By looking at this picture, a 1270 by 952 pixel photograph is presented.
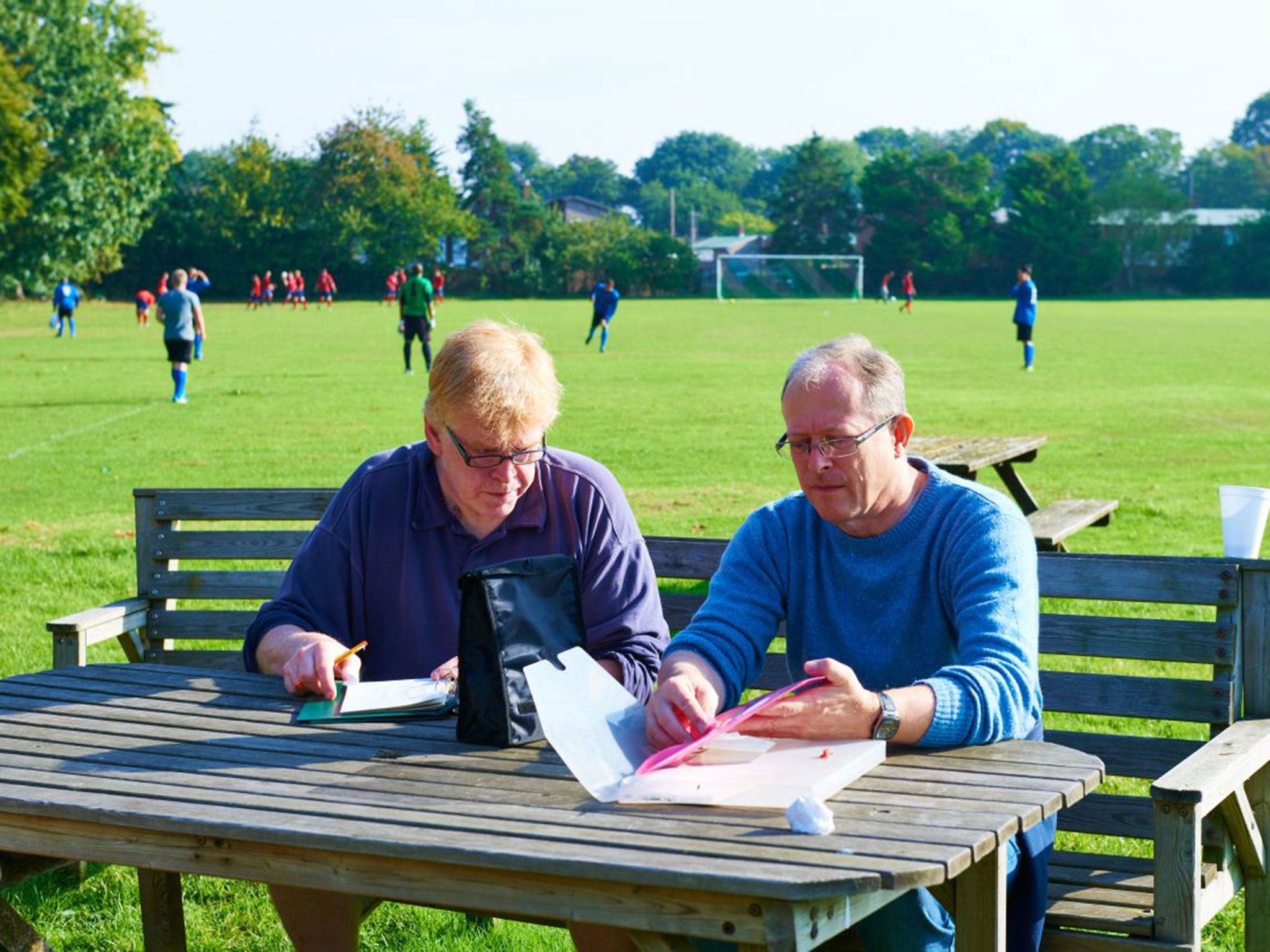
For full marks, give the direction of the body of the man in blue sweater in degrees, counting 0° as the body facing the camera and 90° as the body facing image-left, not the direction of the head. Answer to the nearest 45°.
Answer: approximately 45°

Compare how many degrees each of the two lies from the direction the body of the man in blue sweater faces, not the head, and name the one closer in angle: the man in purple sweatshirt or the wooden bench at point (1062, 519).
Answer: the man in purple sweatshirt

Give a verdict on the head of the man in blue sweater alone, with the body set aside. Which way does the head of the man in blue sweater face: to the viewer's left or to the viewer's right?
to the viewer's left

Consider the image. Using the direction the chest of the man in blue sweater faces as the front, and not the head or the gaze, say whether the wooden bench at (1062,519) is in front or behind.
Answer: behind

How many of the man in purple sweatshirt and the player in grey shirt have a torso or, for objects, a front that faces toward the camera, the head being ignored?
1

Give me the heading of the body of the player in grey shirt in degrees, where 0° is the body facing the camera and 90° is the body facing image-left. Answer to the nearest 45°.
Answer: approximately 180°

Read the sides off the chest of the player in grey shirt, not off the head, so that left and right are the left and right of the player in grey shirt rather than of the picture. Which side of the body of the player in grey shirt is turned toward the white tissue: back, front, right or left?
back

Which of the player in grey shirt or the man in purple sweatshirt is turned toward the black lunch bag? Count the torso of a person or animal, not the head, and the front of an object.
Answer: the man in purple sweatshirt
